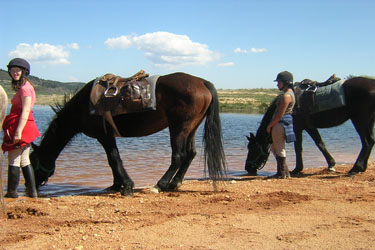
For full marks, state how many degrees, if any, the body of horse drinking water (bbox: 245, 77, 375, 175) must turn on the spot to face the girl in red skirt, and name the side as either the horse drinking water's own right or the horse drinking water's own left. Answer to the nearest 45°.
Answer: approximately 45° to the horse drinking water's own left

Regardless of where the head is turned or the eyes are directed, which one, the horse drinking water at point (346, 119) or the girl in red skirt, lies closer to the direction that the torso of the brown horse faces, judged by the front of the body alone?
the girl in red skirt

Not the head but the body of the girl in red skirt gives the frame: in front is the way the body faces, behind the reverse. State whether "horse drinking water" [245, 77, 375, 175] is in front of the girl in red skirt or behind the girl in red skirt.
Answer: behind

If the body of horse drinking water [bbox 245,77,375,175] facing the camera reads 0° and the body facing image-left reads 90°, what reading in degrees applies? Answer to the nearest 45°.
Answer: approximately 90°

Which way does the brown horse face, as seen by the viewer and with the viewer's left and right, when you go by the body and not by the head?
facing to the left of the viewer

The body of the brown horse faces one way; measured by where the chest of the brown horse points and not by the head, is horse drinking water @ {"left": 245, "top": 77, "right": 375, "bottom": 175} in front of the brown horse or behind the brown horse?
behind

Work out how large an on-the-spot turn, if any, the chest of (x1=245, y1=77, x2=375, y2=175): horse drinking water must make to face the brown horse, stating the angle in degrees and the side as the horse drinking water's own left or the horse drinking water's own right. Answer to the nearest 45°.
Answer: approximately 45° to the horse drinking water's own left
